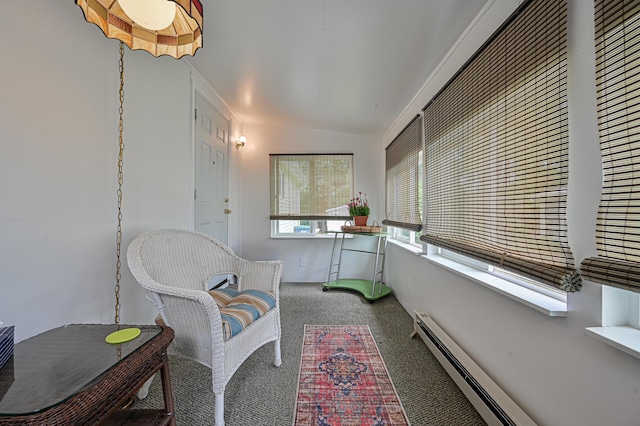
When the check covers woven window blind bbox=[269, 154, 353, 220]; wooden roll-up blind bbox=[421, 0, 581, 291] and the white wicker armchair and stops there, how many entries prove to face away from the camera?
0

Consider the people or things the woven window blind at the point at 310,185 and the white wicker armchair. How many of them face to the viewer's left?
0

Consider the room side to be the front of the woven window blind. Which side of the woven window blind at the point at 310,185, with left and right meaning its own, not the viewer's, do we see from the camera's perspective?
front

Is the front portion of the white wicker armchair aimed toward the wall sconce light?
no

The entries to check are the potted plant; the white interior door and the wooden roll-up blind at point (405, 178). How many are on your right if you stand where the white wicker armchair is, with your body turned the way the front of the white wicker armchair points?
0

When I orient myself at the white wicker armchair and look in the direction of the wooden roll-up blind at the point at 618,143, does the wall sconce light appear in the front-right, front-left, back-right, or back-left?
back-left

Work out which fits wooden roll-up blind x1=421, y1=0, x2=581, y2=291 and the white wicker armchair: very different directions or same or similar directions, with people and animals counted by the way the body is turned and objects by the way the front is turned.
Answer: very different directions

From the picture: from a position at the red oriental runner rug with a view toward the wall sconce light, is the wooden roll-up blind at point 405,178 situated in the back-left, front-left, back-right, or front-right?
front-right

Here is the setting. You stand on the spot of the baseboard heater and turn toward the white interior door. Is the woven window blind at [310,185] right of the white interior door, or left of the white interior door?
right

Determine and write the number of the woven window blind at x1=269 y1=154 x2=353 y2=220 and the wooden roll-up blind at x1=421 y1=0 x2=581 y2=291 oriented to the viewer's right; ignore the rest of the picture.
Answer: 0

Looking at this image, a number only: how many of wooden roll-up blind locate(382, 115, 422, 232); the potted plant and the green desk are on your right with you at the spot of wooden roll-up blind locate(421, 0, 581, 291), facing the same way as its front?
3

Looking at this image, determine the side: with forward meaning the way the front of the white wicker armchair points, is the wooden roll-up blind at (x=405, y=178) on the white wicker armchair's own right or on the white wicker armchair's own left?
on the white wicker armchair's own left

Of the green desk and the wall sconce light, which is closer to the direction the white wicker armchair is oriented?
the green desk

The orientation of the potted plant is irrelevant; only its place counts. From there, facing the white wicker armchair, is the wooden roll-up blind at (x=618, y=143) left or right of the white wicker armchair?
left

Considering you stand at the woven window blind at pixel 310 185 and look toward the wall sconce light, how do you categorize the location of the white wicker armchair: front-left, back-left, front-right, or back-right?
front-left

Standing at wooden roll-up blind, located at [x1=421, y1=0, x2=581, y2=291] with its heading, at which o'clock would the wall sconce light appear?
The wall sconce light is roughly at 2 o'clock from the wooden roll-up blind.

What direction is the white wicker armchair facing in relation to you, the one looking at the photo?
facing the viewer and to the right of the viewer

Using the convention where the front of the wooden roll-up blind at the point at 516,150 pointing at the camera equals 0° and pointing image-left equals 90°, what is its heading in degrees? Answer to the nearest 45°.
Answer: approximately 45°

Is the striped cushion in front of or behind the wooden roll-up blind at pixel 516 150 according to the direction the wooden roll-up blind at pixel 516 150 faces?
in front

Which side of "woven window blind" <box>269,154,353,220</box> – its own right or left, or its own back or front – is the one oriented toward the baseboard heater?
front
